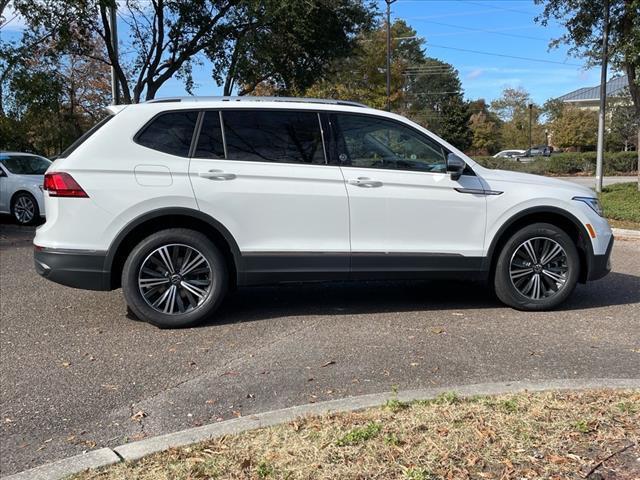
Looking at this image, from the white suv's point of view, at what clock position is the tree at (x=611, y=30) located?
The tree is roughly at 10 o'clock from the white suv.

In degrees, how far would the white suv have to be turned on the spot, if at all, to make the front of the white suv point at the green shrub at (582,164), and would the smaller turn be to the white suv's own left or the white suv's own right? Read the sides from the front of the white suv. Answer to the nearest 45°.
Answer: approximately 45° to the white suv's own left

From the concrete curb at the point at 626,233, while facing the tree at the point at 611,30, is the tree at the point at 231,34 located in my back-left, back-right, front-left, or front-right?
front-left

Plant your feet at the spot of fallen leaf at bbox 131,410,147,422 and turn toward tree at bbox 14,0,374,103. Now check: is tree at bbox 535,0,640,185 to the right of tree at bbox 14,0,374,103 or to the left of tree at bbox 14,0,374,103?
right

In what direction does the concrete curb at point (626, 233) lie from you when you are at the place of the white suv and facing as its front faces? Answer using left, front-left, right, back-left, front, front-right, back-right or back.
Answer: front-left

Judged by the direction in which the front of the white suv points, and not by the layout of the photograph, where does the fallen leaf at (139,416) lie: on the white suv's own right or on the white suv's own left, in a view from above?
on the white suv's own right

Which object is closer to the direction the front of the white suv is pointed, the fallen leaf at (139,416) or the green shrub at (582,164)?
the green shrub

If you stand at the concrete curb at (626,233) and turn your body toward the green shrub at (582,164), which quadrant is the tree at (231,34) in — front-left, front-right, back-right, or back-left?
front-left

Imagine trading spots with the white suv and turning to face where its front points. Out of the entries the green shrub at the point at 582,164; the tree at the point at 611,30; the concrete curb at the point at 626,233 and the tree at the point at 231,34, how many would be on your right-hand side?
0

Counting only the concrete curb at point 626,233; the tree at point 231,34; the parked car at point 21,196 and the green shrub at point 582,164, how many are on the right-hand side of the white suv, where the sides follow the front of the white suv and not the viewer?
0

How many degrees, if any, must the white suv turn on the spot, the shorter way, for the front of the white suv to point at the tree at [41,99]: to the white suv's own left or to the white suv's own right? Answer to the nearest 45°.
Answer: approximately 135° to the white suv's own left

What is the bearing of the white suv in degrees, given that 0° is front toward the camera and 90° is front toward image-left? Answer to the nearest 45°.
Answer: approximately 270°

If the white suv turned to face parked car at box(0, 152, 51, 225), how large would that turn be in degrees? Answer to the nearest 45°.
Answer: approximately 135° to its left

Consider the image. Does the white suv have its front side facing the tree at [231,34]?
no

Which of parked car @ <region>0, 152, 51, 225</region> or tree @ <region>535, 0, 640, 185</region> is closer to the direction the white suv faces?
the tree

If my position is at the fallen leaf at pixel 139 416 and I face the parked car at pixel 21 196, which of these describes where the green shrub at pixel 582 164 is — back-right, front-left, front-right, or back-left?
front-right
